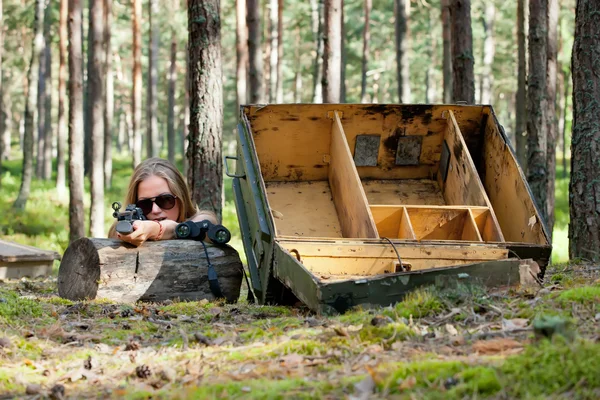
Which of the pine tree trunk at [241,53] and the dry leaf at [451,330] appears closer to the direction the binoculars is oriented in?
the dry leaf

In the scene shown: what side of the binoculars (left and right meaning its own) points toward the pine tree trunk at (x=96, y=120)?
back

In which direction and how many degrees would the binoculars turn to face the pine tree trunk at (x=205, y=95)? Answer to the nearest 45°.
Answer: approximately 180°

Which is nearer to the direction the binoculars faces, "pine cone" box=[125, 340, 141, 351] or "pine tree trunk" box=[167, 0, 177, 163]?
the pine cone

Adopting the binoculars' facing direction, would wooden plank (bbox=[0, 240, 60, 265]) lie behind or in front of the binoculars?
behind

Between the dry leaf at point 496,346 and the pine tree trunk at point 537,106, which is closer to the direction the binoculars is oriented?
the dry leaf

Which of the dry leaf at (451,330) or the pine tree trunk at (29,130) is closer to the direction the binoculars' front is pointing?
the dry leaf

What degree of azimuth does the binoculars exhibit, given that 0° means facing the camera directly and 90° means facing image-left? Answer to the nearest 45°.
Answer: approximately 0°
